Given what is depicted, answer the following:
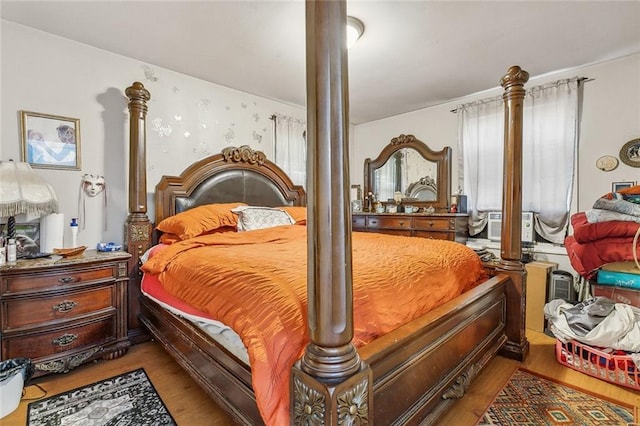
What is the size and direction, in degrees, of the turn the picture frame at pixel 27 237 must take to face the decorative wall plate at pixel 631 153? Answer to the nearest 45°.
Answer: approximately 45° to its left

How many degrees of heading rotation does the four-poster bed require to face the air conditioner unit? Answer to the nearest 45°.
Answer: approximately 90° to its left

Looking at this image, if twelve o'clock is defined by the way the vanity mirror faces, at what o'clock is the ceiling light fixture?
The ceiling light fixture is roughly at 11 o'clock from the vanity mirror.

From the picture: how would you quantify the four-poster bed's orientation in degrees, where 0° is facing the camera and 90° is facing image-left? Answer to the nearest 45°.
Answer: approximately 315°
